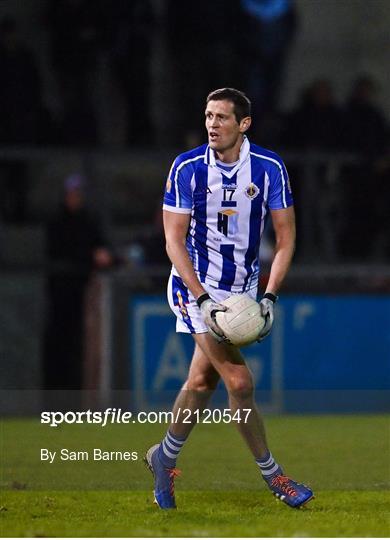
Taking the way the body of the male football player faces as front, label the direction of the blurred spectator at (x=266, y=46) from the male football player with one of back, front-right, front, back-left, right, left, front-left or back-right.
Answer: back

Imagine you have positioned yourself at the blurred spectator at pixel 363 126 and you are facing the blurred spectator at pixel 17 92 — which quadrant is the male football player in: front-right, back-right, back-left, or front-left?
front-left

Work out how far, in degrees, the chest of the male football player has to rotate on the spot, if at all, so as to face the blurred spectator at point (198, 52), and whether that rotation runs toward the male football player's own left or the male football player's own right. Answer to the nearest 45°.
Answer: approximately 180°

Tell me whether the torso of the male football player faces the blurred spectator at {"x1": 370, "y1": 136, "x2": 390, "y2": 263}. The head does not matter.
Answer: no

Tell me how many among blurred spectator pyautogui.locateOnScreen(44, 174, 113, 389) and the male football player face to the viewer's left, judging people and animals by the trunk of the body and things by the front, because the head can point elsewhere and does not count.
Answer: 0

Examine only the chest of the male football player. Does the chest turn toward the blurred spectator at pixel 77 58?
no

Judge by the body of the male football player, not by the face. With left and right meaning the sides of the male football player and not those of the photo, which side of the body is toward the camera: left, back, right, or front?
front

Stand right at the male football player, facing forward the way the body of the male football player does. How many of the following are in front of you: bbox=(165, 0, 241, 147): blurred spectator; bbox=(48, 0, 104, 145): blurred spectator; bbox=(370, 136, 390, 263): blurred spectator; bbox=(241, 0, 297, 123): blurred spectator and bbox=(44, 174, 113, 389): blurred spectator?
0

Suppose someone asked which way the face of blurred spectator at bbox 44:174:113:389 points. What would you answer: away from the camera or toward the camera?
toward the camera

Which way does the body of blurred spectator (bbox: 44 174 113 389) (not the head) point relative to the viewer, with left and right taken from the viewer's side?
facing the viewer and to the right of the viewer

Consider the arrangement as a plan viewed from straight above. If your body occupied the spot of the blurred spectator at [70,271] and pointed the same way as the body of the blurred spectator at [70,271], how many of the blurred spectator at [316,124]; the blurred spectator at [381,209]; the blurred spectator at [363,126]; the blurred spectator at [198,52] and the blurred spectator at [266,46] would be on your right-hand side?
0

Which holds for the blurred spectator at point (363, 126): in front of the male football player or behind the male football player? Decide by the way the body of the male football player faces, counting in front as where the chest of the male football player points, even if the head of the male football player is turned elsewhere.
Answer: behind
